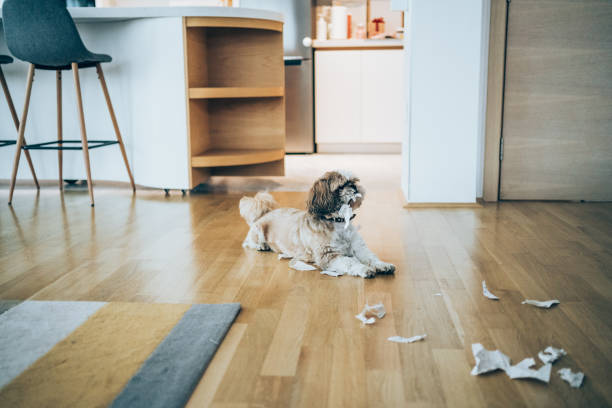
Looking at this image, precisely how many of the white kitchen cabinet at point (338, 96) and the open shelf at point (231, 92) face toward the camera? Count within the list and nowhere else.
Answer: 2

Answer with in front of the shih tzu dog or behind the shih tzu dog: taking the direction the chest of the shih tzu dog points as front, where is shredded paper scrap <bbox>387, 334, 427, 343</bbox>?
in front

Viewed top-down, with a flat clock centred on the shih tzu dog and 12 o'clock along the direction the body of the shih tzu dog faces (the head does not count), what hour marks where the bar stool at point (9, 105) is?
The bar stool is roughly at 6 o'clock from the shih tzu dog.

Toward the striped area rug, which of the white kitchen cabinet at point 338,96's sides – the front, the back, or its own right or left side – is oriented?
front

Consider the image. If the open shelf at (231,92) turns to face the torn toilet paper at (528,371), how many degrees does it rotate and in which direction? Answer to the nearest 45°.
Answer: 0° — it already faces it

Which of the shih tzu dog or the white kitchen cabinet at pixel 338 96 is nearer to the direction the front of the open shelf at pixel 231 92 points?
the shih tzu dog

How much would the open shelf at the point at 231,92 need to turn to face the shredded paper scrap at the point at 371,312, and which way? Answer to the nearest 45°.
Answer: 0° — it already faces it

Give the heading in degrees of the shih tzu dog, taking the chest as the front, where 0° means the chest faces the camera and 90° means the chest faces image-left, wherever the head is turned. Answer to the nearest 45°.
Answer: approximately 315°

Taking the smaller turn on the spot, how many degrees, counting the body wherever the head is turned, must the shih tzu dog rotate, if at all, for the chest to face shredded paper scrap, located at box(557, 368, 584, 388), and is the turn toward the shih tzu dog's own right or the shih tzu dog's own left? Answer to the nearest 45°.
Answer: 0° — it already faces it

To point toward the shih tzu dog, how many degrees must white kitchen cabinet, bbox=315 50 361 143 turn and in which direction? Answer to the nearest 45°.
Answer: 0° — it already faces it

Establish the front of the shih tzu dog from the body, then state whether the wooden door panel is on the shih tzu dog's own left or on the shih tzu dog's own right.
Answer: on the shih tzu dog's own left

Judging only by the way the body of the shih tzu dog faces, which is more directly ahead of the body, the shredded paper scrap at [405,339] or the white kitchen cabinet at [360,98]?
the shredded paper scrap
